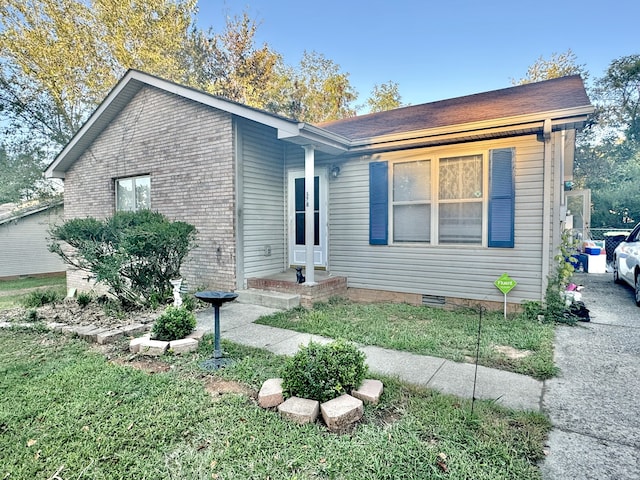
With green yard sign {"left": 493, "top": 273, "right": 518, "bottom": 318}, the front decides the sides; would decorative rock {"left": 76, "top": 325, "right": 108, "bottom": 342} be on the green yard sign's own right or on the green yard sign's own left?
on the green yard sign's own right

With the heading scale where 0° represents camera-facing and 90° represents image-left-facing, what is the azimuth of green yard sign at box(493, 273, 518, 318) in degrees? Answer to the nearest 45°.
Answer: approximately 0°

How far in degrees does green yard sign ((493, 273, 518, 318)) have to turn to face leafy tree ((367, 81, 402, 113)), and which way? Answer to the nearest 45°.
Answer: approximately 135° to its right

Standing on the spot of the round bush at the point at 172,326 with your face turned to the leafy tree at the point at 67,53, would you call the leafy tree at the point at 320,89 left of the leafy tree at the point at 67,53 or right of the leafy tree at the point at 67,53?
right

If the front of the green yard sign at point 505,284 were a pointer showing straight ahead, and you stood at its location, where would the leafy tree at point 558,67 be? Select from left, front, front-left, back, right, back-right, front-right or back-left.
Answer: back

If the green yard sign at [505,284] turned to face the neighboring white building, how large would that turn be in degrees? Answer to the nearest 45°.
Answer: approximately 90° to its right

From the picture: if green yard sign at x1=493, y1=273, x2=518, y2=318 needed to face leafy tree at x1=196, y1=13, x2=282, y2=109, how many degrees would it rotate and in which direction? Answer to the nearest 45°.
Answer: approximately 135° to its right
